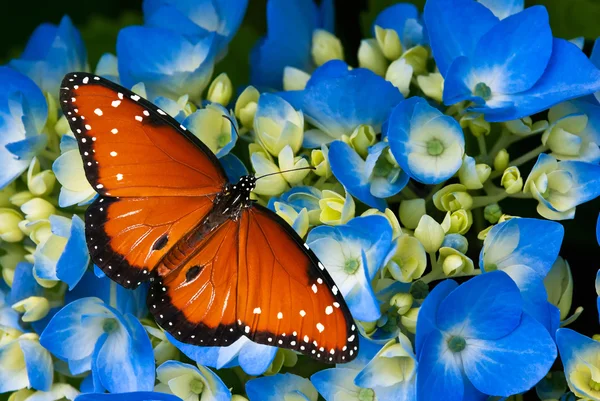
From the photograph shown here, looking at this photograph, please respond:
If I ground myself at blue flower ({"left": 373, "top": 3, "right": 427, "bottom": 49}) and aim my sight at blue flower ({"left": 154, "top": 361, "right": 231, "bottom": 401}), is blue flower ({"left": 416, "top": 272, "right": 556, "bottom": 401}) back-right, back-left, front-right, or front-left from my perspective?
front-left

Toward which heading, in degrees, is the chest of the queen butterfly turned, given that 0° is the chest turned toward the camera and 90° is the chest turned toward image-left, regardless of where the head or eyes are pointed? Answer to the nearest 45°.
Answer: approximately 225°
